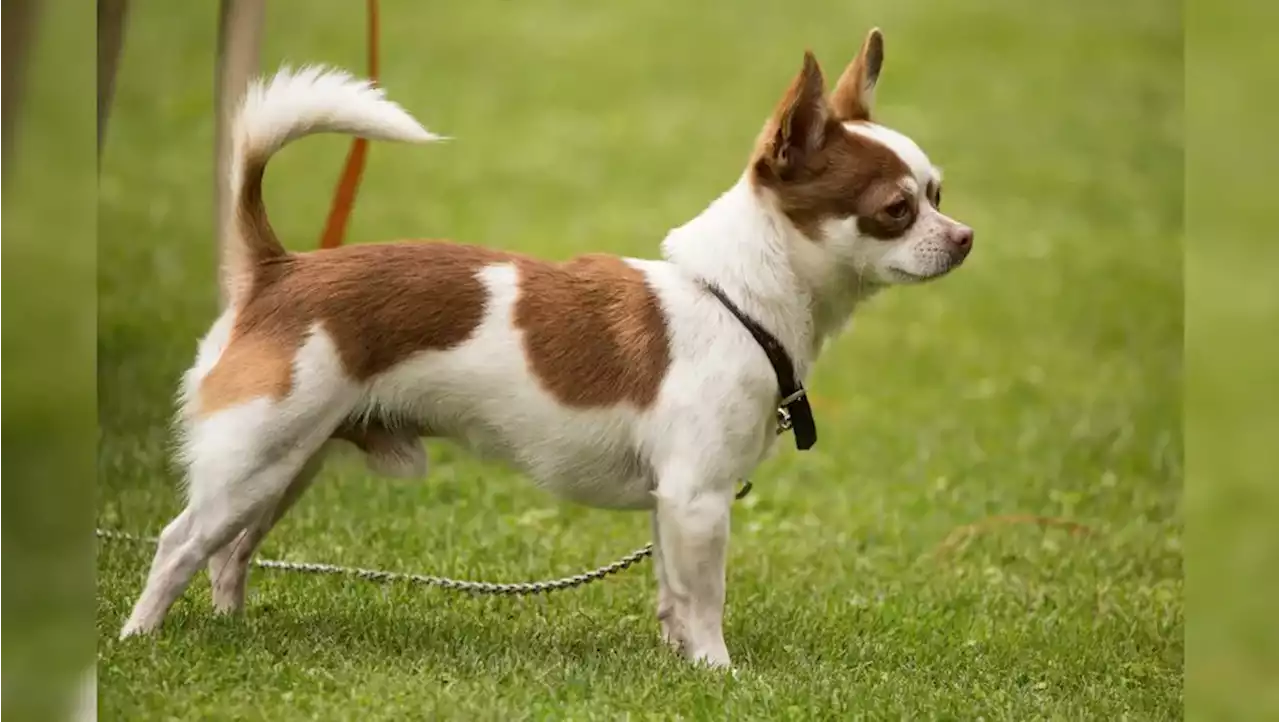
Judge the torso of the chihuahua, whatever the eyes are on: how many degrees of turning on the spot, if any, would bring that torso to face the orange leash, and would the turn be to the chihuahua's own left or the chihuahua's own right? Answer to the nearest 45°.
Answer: approximately 135° to the chihuahua's own left

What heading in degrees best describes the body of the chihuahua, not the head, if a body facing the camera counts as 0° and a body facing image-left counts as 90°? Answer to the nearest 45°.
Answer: approximately 270°
